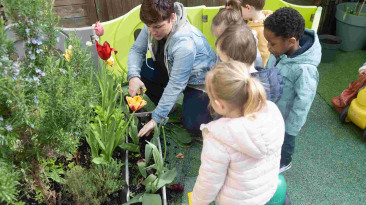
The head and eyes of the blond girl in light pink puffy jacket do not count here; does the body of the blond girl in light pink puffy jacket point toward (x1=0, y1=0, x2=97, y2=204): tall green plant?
no

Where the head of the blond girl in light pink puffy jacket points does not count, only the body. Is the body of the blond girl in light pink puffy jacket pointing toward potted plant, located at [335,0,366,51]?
no

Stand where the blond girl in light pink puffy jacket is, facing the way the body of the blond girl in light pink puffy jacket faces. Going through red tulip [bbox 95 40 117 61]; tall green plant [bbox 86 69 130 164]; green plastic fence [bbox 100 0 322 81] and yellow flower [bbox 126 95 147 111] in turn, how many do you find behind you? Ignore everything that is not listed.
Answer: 0

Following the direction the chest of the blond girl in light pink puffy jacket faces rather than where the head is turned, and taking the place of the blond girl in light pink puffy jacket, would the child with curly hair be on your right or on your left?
on your right

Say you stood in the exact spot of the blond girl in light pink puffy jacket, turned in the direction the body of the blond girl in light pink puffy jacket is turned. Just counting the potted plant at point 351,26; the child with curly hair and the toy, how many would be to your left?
0

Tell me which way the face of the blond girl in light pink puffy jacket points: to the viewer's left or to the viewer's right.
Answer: to the viewer's left

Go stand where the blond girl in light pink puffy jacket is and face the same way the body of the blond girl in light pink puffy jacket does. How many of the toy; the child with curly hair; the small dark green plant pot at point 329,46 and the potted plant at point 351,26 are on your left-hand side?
0

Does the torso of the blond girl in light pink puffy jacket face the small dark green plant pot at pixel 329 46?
no

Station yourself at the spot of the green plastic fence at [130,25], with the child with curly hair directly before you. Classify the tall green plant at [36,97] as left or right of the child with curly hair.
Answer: right

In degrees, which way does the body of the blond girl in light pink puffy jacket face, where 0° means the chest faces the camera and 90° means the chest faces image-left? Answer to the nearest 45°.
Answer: approximately 135°

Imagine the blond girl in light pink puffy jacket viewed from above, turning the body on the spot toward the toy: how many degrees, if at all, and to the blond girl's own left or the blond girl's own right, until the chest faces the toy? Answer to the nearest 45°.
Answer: approximately 90° to the blond girl's own right
